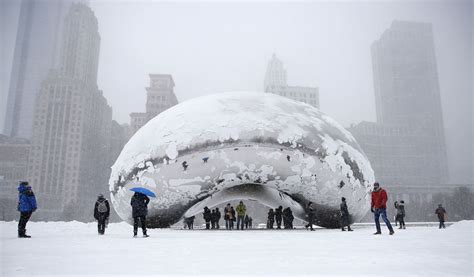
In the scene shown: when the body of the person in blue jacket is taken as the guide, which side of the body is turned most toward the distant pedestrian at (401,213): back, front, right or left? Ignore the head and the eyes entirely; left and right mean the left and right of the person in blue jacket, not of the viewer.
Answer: front

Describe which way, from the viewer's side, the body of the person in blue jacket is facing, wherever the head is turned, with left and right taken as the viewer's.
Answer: facing to the right of the viewer

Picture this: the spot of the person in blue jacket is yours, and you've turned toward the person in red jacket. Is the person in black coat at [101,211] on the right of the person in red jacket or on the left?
left

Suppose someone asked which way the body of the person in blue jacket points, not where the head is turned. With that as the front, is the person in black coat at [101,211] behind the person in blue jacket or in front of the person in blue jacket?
in front

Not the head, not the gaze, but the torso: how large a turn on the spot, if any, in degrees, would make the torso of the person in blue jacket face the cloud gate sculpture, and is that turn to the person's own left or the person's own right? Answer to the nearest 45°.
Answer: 0° — they already face it

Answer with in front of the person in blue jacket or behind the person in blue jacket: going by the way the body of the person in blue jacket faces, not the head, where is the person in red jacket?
in front
